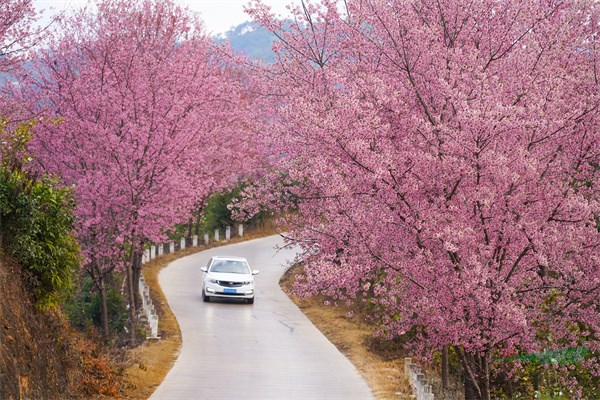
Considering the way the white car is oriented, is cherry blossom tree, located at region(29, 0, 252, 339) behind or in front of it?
in front

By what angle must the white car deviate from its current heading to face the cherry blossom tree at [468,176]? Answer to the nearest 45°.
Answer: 0° — it already faces it

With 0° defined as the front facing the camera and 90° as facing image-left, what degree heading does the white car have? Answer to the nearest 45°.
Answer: approximately 0°
